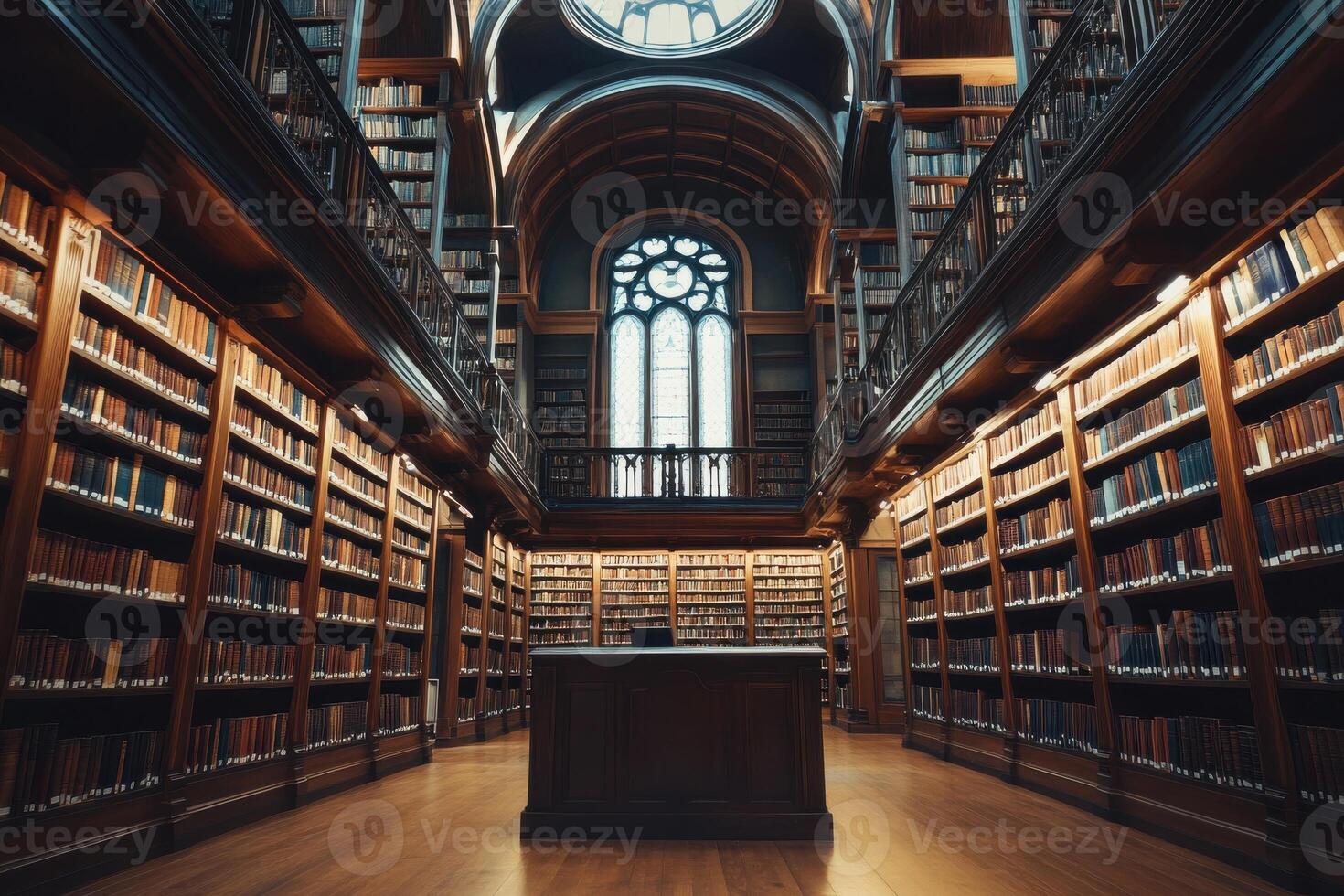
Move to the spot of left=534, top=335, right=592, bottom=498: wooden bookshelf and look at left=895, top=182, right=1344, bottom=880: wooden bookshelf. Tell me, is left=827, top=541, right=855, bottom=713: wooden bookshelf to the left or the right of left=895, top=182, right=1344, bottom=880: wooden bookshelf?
left

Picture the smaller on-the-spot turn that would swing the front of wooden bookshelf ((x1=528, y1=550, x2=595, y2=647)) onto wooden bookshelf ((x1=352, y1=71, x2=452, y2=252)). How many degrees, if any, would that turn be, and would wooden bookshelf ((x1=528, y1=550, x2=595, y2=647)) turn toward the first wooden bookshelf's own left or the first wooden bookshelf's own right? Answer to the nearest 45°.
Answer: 0° — it already faces it

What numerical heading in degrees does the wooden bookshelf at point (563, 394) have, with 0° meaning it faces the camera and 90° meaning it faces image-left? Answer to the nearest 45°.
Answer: approximately 0°

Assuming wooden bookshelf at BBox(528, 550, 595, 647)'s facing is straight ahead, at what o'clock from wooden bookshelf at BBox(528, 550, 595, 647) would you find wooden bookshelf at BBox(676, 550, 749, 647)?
wooden bookshelf at BBox(676, 550, 749, 647) is roughly at 9 o'clock from wooden bookshelf at BBox(528, 550, 595, 647).

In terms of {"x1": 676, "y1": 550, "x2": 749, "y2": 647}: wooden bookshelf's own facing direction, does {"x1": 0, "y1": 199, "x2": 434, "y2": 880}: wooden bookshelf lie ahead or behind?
ahead

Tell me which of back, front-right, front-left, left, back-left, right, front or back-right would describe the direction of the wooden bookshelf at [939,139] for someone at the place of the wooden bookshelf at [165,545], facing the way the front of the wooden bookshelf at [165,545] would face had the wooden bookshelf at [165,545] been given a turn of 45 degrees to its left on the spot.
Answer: front

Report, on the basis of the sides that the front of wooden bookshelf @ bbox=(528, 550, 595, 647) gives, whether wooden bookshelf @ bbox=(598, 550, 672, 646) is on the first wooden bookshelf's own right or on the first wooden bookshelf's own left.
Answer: on the first wooden bookshelf's own left
